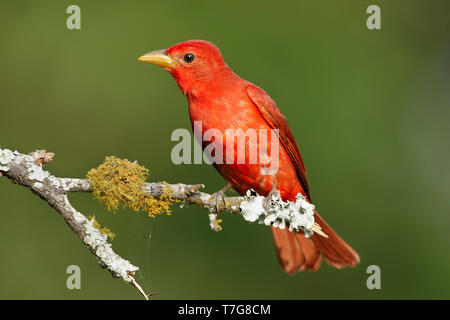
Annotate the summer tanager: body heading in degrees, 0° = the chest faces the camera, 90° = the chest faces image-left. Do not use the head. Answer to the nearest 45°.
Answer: approximately 45°
